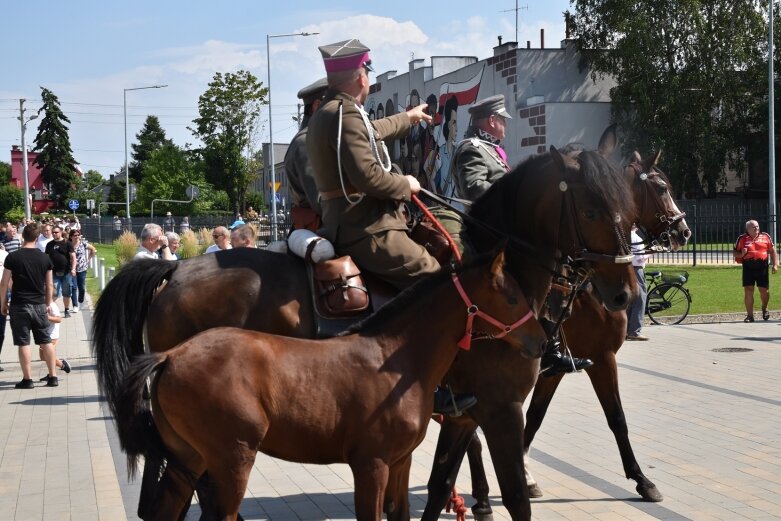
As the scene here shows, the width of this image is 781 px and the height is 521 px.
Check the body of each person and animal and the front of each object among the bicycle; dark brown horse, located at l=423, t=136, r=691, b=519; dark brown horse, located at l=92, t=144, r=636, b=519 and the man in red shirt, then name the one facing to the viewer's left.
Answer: the bicycle

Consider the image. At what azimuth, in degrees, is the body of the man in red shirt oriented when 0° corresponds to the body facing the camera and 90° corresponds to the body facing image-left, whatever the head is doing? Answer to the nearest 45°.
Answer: approximately 0°

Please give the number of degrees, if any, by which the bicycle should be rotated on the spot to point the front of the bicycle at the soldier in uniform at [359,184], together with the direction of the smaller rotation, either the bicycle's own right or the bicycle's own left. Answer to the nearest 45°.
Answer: approximately 90° to the bicycle's own left

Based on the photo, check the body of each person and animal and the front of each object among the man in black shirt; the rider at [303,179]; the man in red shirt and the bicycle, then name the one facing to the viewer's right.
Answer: the rider

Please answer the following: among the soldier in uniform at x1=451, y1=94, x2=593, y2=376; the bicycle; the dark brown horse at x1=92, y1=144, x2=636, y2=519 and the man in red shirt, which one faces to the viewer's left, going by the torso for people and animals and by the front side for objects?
the bicycle

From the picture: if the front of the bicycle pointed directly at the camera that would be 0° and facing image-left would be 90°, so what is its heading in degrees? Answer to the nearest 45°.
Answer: approximately 90°

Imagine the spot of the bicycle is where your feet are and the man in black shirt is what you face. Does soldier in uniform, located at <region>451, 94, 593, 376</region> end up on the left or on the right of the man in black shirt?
left

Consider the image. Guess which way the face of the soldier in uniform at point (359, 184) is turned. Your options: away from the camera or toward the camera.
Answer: away from the camera

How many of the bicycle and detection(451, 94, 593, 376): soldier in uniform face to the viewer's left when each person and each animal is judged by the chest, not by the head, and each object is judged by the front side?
1

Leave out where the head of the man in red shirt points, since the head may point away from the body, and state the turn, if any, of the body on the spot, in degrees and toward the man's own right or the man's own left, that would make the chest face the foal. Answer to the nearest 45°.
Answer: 0° — they already face it

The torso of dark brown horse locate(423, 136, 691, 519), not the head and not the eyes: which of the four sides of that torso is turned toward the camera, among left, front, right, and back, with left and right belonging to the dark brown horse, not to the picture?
right

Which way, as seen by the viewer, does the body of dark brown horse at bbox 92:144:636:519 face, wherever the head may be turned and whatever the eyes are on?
to the viewer's right

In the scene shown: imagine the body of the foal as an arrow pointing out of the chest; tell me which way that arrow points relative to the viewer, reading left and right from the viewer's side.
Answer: facing to the right of the viewer
